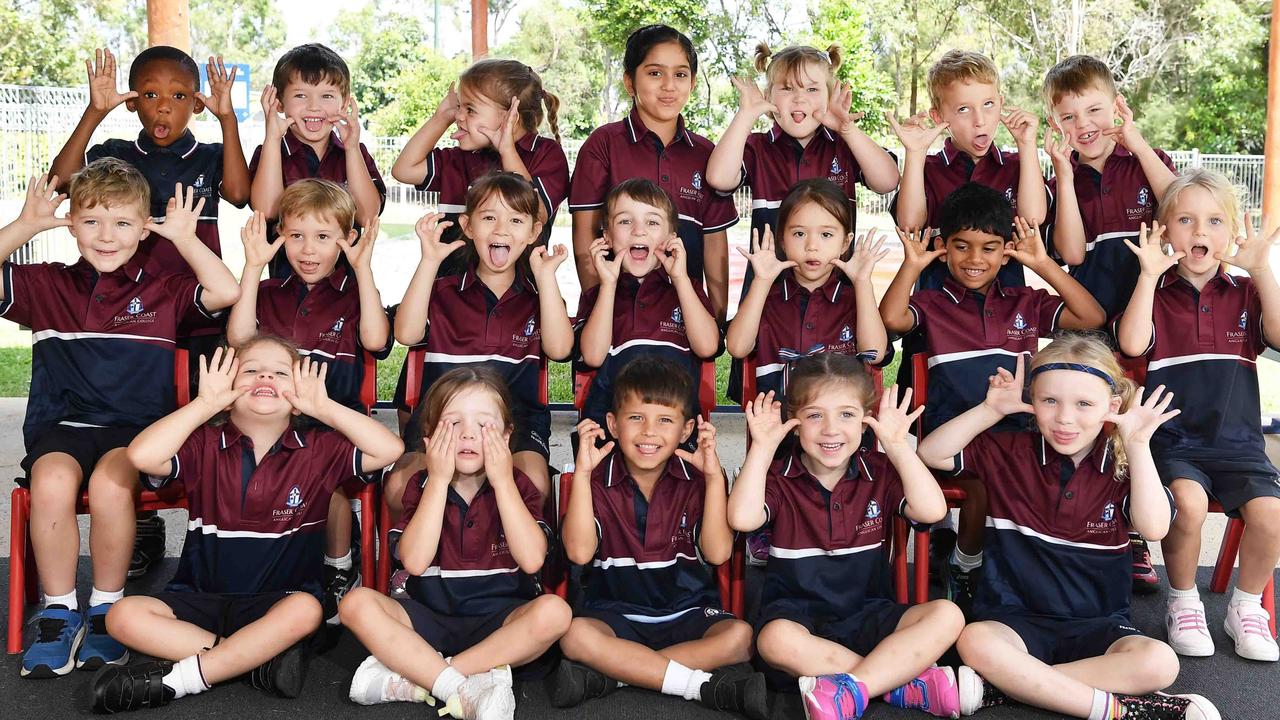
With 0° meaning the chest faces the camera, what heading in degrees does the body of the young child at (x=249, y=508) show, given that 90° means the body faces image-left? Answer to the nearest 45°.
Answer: approximately 0°

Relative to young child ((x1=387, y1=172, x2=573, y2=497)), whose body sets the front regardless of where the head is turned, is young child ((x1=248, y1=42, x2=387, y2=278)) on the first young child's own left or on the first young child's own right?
on the first young child's own right

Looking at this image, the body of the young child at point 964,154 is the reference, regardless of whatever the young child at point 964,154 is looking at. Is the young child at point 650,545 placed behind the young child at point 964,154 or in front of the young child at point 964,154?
in front

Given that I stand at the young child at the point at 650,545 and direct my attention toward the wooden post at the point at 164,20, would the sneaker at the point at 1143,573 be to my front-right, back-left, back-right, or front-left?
back-right

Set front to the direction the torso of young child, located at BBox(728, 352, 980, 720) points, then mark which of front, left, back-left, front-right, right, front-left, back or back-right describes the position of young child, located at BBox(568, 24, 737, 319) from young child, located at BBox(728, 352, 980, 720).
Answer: back-right

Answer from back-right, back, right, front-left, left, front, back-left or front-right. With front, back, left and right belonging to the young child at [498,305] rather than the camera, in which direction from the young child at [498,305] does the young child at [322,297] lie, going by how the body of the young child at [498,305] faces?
right
